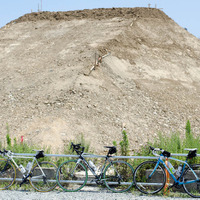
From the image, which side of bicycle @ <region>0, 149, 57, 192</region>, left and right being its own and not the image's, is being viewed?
left

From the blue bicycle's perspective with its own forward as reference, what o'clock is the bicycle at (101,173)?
The bicycle is roughly at 12 o'clock from the blue bicycle.

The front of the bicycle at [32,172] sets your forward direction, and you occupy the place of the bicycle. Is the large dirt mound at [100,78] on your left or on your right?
on your right

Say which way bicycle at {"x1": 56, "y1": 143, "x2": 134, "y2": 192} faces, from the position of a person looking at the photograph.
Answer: facing to the left of the viewer

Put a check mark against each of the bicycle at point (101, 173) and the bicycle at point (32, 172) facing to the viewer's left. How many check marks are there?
2

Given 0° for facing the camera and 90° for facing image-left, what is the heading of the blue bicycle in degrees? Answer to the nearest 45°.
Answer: approximately 90°

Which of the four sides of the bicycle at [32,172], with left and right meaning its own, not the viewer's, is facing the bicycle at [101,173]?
back

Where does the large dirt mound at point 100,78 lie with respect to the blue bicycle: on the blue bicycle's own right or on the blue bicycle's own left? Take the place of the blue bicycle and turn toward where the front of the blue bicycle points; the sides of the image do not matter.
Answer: on the blue bicycle's own right
